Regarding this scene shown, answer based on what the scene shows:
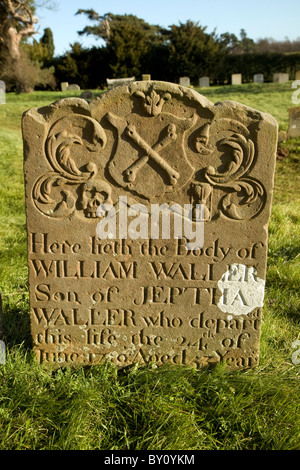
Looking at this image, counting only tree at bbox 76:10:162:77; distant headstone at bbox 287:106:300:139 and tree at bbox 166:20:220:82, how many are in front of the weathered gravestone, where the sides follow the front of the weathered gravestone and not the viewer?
0

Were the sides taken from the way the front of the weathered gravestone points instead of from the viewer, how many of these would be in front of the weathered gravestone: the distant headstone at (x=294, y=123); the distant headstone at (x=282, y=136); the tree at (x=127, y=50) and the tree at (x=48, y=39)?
0

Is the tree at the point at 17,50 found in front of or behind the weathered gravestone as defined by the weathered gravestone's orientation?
behind

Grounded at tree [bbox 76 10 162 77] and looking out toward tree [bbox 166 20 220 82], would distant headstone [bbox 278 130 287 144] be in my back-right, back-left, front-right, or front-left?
front-right

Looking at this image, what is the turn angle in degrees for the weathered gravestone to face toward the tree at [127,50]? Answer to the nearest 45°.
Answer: approximately 180°

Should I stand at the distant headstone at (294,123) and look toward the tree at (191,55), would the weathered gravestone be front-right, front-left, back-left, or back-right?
back-left

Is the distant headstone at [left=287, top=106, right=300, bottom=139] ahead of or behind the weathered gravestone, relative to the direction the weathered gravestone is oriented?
behind

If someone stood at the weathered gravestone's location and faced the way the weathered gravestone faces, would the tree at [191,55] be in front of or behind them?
behind

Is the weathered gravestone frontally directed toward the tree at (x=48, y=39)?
no

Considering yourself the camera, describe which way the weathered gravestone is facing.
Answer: facing the viewer

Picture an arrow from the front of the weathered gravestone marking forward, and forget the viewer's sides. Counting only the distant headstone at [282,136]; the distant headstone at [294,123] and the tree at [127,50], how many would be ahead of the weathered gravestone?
0

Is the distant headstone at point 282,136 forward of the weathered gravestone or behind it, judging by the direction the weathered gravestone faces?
behind
